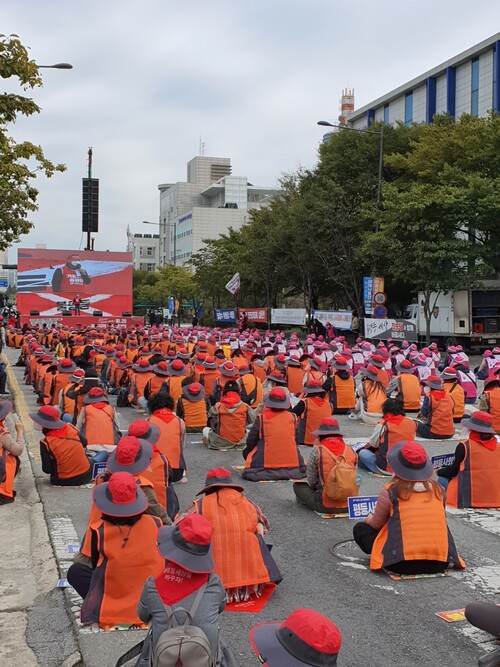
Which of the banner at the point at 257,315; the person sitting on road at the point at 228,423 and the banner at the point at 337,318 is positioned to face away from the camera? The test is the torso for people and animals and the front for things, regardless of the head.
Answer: the person sitting on road

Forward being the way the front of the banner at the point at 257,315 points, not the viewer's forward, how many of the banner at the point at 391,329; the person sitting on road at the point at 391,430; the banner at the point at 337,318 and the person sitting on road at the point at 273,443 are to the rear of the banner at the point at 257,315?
0

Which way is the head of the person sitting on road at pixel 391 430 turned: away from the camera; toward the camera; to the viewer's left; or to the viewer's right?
away from the camera

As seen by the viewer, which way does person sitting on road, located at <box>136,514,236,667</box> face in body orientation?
away from the camera

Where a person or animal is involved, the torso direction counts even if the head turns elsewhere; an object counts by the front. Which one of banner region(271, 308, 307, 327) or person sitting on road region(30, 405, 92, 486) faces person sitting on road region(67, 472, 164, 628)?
the banner

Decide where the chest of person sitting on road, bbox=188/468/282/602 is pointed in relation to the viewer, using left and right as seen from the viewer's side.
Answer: facing away from the viewer

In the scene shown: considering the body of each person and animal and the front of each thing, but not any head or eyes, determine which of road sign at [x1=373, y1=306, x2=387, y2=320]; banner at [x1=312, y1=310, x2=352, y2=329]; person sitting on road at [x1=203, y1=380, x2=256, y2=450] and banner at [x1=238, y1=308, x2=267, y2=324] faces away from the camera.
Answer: the person sitting on road

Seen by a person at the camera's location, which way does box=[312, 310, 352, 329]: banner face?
facing the viewer

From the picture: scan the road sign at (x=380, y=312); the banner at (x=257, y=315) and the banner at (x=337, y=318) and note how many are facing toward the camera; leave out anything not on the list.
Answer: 3

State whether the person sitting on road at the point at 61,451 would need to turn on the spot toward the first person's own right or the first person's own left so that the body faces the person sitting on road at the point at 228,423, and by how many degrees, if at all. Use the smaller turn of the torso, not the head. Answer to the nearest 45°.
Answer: approximately 90° to the first person's own right

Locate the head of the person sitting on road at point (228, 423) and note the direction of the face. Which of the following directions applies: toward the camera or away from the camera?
away from the camera

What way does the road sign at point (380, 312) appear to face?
toward the camera

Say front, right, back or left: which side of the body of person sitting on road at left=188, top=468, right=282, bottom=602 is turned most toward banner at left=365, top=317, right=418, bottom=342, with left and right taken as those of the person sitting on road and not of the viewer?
front

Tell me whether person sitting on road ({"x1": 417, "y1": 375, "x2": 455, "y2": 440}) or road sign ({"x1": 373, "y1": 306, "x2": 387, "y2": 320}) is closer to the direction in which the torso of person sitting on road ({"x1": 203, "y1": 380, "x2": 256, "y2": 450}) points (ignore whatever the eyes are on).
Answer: the road sign

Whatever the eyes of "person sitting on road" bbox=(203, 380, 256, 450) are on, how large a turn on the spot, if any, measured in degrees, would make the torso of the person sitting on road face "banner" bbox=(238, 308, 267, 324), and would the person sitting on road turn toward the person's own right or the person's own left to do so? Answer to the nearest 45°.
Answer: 0° — they already face it

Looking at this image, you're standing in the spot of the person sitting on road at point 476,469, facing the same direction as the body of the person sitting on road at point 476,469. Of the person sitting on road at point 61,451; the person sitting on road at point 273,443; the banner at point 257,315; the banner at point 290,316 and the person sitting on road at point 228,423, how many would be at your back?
0

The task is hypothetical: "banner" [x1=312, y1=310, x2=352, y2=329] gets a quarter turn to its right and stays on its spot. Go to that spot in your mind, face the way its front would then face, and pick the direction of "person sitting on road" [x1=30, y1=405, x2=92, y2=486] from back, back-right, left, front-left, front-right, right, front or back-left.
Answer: left
